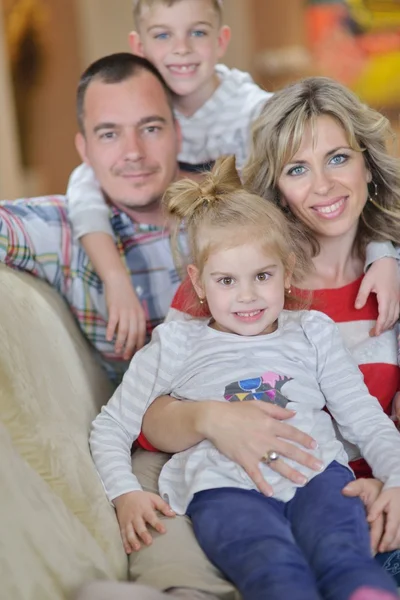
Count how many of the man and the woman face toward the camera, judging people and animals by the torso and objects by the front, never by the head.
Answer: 2

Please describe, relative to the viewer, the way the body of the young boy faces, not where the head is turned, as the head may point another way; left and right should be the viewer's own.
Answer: facing the viewer

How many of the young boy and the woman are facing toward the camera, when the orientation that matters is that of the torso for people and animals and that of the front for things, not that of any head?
2

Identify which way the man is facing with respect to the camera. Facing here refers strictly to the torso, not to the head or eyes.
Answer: toward the camera
